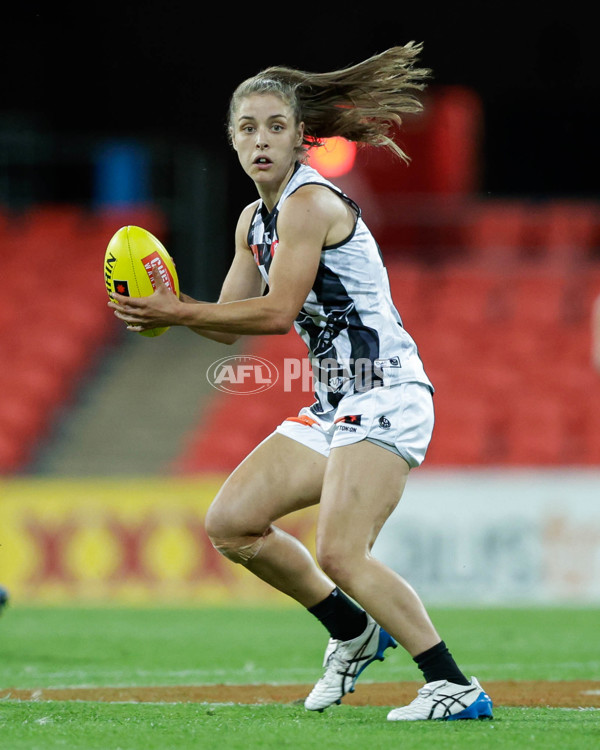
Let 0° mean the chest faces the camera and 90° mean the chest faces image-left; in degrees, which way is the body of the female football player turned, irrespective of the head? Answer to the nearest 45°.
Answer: approximately 45°
